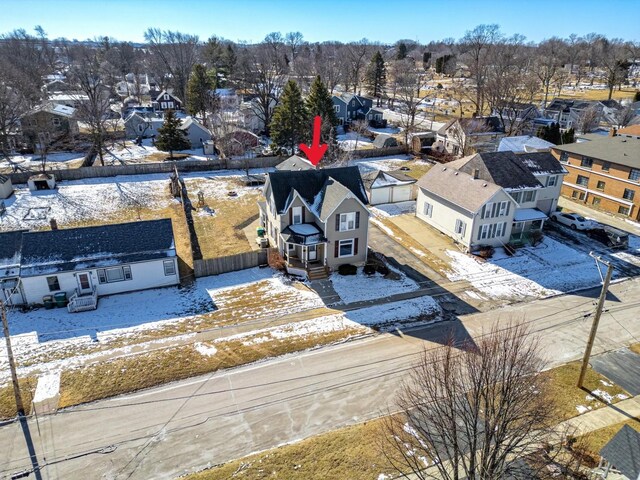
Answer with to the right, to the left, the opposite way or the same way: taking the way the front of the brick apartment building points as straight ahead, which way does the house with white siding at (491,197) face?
to the left

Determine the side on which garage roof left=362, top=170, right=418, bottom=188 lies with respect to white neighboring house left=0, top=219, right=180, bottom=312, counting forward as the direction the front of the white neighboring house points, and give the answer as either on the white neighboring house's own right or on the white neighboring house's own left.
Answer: on the white neighboring house's own left

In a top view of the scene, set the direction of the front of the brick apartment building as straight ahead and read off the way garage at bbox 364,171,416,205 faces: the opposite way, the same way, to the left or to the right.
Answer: to the left

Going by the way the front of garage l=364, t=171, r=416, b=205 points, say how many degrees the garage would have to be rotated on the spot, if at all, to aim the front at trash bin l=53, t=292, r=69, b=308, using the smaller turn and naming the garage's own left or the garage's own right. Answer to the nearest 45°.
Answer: approximately 45° to the garage's own right

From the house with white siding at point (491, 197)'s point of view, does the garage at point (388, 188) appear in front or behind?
behind

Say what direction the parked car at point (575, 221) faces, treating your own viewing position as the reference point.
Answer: facing away from the viewer and to the left of the viewer

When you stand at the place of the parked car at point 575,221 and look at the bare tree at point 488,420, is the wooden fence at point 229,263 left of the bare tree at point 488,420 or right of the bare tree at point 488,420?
right

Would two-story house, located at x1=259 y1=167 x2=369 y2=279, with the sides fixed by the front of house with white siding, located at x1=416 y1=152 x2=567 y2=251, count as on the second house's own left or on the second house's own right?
on the second house's own right

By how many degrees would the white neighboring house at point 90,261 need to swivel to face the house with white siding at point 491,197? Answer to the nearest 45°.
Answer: approximately 90° to its left

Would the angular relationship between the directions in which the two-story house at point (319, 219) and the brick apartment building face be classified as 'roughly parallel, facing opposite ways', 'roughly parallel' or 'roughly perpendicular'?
roughly perpendicular
